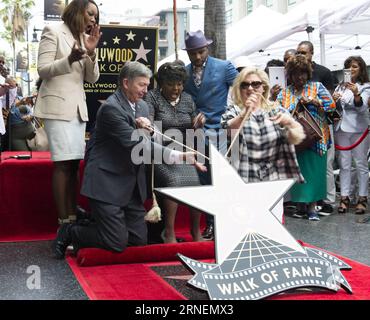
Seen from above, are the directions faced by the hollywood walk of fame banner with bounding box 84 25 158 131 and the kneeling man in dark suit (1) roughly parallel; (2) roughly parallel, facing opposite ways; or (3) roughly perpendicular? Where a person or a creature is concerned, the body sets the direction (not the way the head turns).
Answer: roughly perpendicular

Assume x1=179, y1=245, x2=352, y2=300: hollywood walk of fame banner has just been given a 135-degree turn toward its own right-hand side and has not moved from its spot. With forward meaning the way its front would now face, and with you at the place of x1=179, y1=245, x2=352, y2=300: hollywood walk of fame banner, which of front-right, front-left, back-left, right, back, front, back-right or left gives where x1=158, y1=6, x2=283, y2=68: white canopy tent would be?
front-right

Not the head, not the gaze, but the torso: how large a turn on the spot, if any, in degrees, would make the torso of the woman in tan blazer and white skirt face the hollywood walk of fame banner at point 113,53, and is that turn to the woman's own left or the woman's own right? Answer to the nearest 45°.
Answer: approximately 135° to the woman's own left

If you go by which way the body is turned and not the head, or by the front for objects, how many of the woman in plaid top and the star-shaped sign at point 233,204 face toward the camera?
2

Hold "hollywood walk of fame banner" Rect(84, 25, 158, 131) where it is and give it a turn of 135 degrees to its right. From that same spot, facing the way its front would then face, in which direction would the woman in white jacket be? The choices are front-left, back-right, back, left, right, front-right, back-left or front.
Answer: back-right

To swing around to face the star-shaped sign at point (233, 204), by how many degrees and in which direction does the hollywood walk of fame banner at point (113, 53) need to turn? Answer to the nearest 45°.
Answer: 0° — it already faces it

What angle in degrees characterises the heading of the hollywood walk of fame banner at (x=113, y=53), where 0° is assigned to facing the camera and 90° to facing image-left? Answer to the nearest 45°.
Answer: approximately 0°

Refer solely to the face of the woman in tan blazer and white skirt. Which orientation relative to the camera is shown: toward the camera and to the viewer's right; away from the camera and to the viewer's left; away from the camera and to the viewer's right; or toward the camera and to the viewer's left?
toward the camera and to the viewer's right

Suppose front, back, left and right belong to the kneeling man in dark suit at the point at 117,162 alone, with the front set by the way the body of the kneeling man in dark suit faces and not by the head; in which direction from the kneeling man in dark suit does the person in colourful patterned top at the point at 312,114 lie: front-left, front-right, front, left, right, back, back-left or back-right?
front-left

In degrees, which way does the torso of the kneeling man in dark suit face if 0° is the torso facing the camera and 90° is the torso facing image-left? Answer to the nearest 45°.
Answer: approximately 270°

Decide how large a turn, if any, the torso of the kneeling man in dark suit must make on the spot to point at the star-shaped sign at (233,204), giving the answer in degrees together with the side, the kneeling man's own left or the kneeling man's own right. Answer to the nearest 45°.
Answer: approximately 45° to the kneeling man's own right

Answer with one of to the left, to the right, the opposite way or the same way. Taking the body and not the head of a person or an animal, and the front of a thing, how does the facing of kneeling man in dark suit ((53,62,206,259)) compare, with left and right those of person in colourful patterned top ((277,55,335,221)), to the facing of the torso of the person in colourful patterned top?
to the left

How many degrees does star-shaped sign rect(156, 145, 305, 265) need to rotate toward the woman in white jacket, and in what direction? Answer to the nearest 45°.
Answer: approximately 135° to its left
